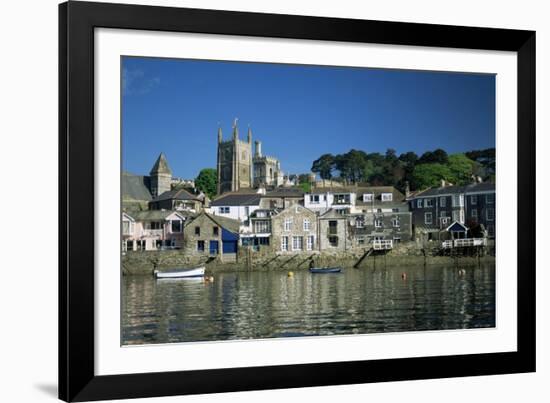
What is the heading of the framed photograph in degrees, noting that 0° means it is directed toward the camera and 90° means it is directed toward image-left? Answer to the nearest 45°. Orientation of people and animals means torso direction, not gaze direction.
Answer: approximately 315°
